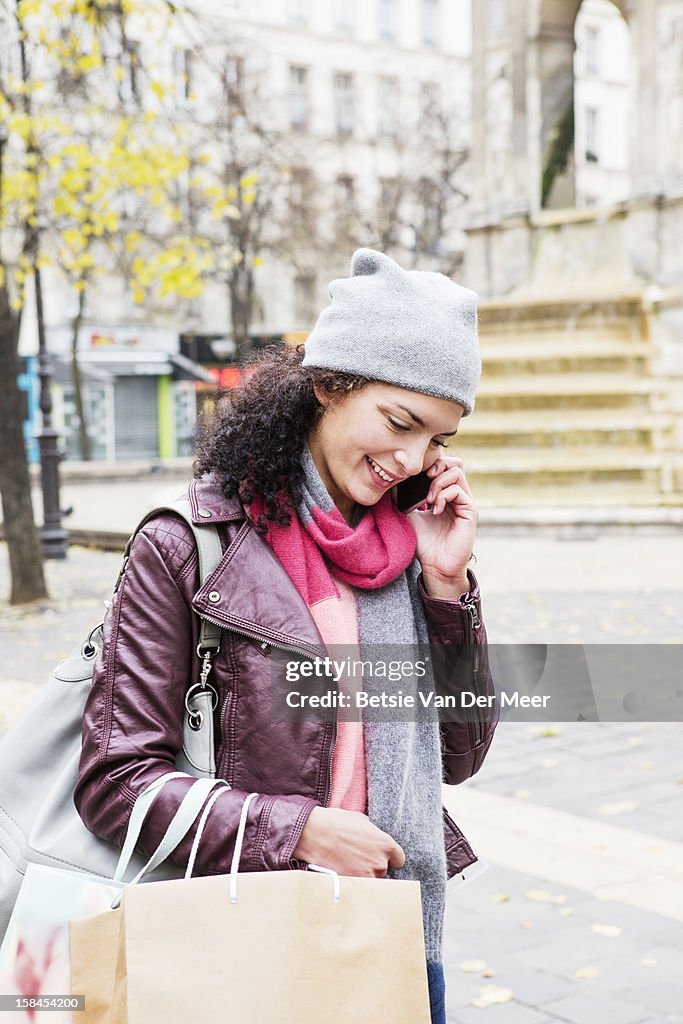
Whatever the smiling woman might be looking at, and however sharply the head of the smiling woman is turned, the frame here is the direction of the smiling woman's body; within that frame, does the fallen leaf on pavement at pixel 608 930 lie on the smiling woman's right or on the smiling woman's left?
on the smiling woman's left

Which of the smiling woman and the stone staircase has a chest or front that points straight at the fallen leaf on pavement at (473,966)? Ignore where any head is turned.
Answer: the stone staircase

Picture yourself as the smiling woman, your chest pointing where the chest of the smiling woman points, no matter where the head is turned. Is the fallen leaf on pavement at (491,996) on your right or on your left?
on your left

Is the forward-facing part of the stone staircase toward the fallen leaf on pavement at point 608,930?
yes

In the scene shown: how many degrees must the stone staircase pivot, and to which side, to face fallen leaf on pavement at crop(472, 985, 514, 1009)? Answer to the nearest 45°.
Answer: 0° — it already faces it

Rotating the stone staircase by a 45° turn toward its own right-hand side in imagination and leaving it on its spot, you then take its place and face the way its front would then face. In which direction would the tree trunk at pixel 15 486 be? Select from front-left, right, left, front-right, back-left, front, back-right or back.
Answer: front

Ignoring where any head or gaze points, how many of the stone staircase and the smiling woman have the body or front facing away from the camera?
0

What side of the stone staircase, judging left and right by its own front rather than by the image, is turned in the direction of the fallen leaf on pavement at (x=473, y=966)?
front

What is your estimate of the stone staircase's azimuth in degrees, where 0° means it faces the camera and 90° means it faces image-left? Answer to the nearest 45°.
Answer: approximately 0°

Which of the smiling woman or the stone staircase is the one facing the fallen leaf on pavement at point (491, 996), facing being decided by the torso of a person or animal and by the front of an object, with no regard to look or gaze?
the stone staircase

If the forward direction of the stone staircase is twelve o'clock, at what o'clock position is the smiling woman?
The smiling woman is roughly at 12 o'clock from the stone staircase.

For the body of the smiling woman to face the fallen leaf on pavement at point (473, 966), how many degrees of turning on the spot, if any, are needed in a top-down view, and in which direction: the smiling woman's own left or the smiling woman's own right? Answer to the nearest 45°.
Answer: approximately 135° to the smiling woman's own left

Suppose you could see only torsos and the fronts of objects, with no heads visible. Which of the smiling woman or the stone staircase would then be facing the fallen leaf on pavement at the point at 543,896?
the stone staircase
